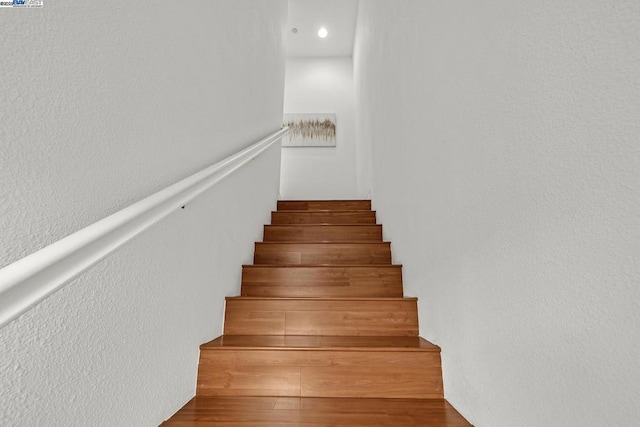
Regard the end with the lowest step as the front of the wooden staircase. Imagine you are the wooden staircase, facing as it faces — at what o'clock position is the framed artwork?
The framed artwork is roughly at 6 o'clock from the wooden staircase.

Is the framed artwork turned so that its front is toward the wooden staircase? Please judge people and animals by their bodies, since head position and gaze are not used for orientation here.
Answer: yes

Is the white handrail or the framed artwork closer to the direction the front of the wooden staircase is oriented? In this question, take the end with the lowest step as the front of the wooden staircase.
the white handrail

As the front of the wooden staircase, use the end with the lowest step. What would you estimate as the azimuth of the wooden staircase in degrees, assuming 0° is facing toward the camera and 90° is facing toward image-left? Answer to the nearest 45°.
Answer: approximately 0°

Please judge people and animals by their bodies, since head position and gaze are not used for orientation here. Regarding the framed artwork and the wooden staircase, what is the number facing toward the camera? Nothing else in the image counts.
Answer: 2

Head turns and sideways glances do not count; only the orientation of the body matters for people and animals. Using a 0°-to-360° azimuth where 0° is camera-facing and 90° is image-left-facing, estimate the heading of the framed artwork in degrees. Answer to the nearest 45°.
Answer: approximately 0°

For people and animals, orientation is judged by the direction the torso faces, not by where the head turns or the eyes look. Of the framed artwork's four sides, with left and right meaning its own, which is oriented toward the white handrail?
front
